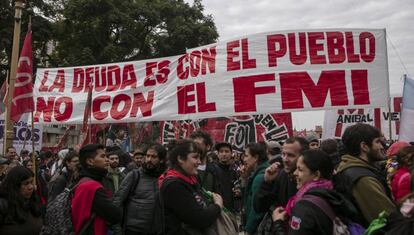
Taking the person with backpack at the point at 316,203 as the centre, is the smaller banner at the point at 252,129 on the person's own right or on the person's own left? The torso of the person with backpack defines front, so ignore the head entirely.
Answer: on the person's own right

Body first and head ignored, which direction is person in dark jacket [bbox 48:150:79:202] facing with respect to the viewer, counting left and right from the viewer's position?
facing the viewer and to the right of the viewer

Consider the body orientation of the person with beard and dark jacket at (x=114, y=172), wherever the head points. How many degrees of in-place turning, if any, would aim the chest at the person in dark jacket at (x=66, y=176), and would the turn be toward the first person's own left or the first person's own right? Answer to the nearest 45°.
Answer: approximately 90° to the first person's own right

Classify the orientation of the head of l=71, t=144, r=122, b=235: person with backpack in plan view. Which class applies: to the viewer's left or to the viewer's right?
to the viewer's right

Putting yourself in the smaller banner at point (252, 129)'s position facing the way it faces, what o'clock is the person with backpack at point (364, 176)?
The person with backpack is roughly at 12 o'clock from the smaller banner.

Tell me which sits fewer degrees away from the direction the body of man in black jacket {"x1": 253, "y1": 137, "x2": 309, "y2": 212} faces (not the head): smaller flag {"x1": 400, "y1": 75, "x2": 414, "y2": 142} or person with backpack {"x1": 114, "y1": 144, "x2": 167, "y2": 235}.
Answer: the person with backpack

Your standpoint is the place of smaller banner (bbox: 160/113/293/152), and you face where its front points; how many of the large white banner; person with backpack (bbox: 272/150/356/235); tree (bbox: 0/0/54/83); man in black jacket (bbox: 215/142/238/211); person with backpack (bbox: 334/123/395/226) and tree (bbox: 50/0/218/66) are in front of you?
4

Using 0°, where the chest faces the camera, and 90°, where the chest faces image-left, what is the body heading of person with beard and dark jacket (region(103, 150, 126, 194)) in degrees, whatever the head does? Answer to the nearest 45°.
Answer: approximately 0°
